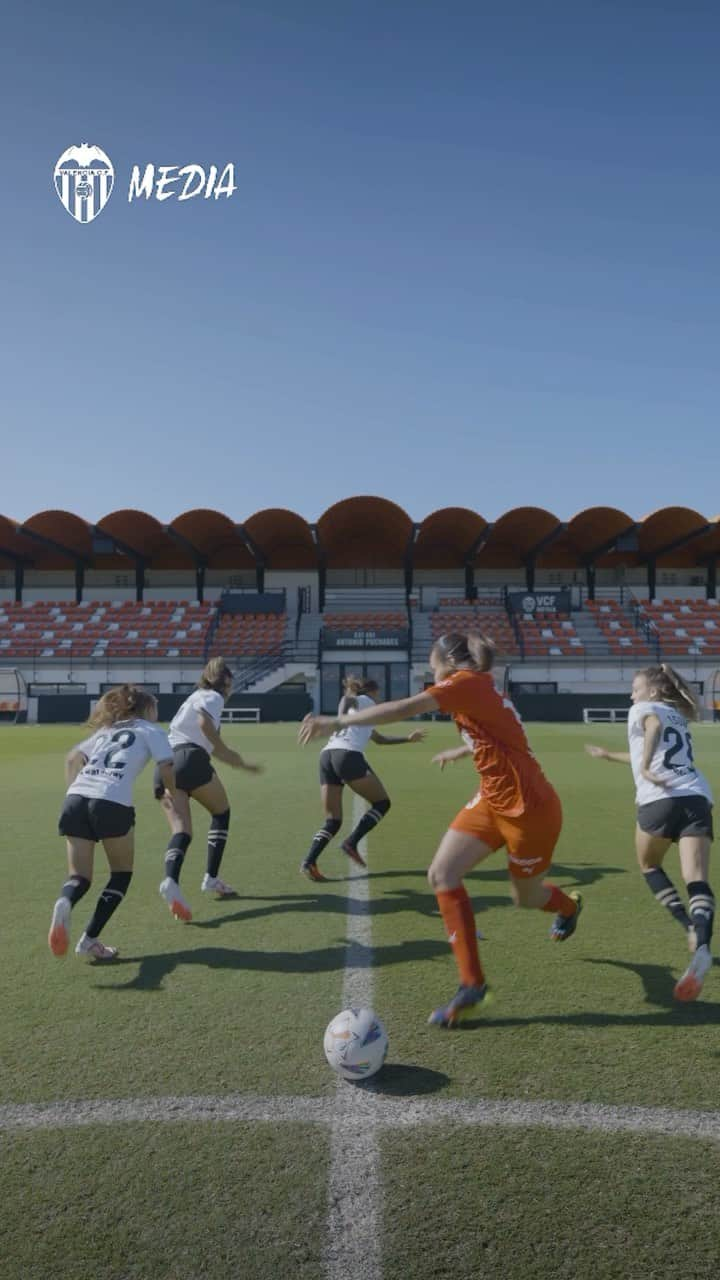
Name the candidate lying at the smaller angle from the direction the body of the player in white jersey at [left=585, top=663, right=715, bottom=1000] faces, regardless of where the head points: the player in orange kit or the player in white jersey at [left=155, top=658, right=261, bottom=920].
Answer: the player in white jersey

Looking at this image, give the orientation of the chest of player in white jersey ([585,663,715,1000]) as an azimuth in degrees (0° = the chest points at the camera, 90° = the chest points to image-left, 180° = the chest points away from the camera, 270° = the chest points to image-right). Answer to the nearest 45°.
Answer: approximately 135°

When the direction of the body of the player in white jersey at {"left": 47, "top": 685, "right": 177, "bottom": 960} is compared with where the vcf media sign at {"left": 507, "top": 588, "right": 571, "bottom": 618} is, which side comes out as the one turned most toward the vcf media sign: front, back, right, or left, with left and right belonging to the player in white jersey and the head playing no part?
front

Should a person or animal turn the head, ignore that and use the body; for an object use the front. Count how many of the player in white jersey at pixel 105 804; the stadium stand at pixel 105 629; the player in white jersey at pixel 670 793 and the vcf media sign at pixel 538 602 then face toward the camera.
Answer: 2

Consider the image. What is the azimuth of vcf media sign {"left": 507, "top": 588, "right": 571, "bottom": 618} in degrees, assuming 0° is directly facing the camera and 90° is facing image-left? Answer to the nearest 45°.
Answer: approximately 0°

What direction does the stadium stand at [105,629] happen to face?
toward the camera

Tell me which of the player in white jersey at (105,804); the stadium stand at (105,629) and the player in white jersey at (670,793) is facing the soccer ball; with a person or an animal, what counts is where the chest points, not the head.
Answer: the stadium stand

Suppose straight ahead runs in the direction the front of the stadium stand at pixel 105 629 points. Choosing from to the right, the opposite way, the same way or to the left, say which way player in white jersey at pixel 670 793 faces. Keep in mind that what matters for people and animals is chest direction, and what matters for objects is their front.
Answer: the opposite way

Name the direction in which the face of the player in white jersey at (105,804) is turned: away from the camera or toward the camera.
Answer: away from the camera

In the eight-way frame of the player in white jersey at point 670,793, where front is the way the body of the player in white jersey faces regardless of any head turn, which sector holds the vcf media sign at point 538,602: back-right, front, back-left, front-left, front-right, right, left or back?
front-right

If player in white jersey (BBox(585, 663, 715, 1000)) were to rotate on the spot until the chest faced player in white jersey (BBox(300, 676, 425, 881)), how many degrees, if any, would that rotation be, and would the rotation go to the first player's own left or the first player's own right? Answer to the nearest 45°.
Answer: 0° — they already face them

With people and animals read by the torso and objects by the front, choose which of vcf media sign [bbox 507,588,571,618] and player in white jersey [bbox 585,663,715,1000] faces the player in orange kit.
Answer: the vcf media sign

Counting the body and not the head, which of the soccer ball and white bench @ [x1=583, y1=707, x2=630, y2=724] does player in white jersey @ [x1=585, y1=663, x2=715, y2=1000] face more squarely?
the white bench

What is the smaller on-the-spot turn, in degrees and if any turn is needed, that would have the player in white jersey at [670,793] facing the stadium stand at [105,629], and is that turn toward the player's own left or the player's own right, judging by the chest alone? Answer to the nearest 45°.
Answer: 0° — they already face it

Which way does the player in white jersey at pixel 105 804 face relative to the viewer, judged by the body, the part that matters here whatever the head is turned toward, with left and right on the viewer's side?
facing away from the viewer and to the right of the viewer

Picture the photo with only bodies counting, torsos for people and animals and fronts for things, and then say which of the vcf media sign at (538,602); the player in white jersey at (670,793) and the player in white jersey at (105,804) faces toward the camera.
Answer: the vcf media sign
